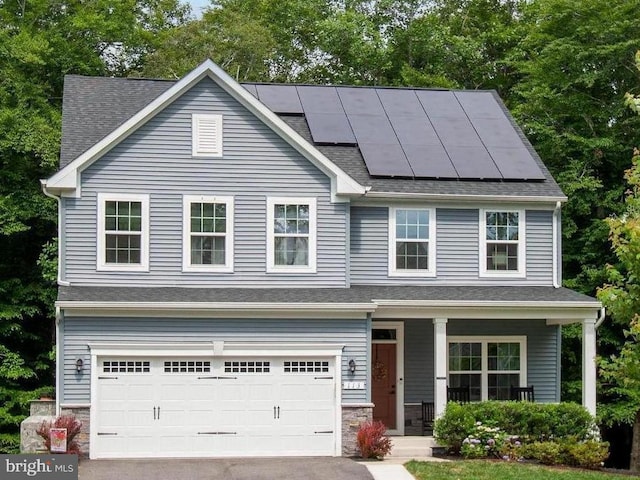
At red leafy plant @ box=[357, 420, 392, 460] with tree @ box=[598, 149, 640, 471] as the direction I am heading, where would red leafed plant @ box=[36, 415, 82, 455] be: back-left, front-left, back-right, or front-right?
back-right

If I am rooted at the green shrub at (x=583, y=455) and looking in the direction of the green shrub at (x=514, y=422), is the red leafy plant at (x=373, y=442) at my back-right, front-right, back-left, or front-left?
front-left

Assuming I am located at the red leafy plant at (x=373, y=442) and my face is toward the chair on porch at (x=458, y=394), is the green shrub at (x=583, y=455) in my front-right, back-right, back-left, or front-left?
front-right

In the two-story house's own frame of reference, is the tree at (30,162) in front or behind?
behind

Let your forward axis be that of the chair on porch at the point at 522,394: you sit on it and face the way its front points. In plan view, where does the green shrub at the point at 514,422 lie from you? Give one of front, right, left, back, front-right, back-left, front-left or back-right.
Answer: front

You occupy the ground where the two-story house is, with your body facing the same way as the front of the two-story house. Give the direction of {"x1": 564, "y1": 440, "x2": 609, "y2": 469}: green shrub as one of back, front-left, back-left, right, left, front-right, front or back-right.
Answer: left

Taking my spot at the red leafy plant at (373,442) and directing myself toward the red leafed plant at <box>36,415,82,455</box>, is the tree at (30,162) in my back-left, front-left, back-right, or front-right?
front-right

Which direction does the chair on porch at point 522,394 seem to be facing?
toward the camera

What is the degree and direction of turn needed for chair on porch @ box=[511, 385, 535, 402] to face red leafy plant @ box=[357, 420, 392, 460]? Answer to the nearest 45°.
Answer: approximately 45° to its right

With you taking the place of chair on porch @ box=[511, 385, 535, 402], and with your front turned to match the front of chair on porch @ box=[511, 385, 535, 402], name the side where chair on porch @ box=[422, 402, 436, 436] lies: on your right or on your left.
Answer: on your right

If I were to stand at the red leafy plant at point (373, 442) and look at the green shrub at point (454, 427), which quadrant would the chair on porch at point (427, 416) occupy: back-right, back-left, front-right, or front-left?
front-left

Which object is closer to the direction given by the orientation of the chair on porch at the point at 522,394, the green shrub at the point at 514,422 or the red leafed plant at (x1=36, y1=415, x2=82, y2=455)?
the green shrub

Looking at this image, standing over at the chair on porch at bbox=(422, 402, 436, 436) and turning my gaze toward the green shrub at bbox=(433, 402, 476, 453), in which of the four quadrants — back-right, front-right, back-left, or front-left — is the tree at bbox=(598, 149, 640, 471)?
front-left

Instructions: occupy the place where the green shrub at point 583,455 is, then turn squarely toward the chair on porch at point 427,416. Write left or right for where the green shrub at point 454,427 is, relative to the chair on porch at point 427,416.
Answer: left
